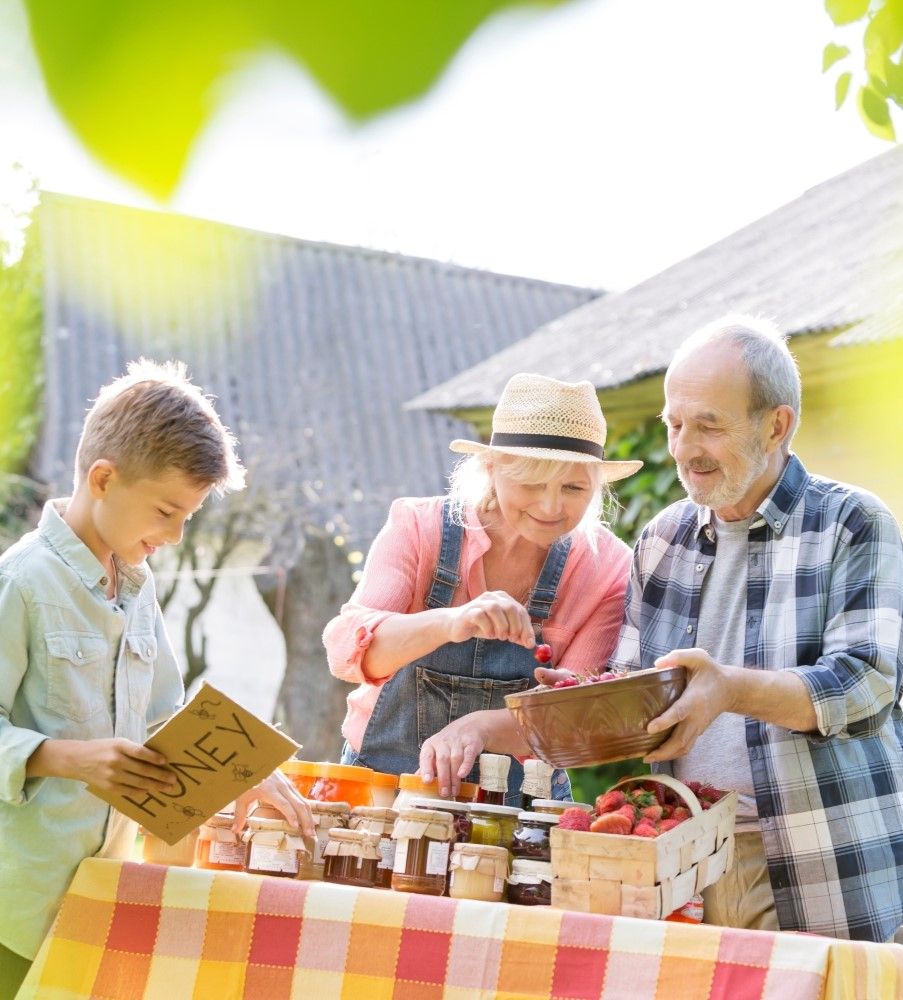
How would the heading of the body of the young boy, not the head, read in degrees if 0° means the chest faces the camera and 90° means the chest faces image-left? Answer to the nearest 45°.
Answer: approximately 315°

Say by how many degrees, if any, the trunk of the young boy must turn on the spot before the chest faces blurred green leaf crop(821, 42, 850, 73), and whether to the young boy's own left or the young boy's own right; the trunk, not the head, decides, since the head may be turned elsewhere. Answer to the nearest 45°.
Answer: approximately 45° to the young boy's own right

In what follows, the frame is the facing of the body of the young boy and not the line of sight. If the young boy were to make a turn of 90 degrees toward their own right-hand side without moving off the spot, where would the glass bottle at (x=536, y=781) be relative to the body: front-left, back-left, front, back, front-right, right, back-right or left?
back-left

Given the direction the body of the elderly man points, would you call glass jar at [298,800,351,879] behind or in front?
in front

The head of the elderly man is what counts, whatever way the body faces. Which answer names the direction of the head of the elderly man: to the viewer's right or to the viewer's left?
to the viewer's left

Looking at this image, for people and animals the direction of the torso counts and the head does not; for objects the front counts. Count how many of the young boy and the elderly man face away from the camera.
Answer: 0

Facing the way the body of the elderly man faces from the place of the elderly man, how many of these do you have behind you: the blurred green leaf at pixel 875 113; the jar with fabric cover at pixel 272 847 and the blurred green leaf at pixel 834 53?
0

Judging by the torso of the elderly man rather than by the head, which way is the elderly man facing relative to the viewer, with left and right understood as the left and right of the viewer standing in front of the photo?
facing the viewer and to the left of the viewer

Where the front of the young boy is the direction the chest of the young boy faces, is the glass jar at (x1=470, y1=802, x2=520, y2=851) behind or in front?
in front

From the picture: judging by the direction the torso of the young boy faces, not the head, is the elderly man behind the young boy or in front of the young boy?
in front

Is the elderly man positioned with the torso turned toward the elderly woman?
no
